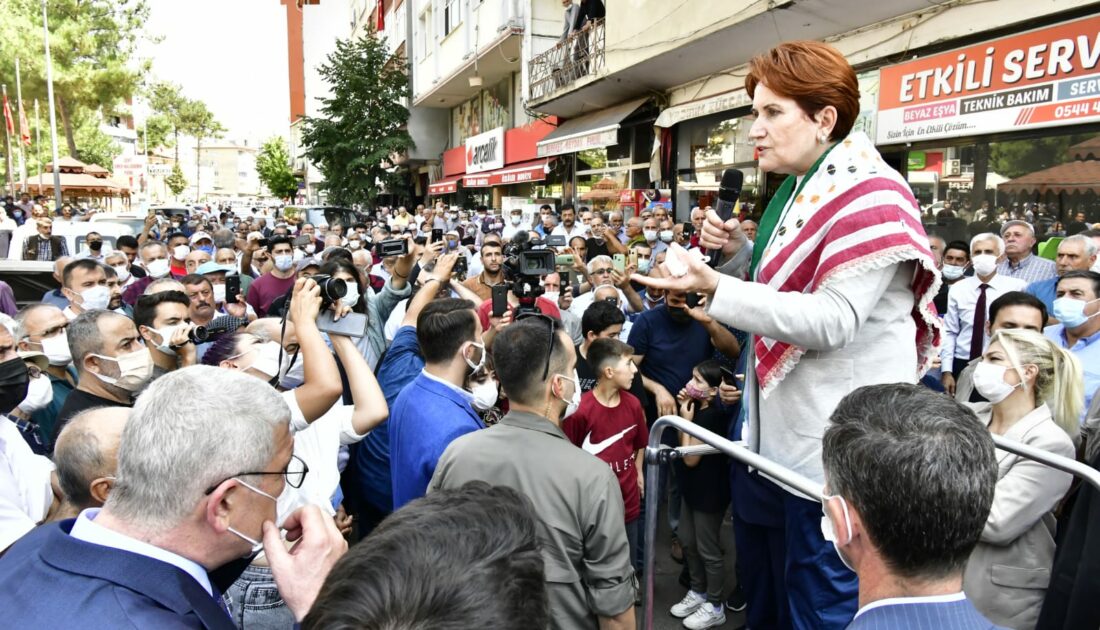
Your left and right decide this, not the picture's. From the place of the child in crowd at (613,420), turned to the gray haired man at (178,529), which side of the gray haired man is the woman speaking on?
left

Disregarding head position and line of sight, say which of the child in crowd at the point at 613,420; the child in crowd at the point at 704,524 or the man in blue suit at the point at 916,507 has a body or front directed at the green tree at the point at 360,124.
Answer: the man in blue suit

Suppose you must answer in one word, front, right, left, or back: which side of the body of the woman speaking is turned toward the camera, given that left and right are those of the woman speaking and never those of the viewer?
left

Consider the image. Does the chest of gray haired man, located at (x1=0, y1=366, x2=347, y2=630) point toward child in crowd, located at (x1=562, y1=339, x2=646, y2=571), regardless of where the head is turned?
yes

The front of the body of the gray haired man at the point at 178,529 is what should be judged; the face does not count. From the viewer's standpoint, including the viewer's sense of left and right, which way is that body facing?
facing away from the viewer and to the right of the viewer

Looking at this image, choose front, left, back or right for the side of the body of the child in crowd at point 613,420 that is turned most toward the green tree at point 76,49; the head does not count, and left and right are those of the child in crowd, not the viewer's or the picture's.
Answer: back

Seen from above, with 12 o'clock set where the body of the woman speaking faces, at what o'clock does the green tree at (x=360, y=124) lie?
The green tree is roughly at 2 o'clock from the woman speaking.

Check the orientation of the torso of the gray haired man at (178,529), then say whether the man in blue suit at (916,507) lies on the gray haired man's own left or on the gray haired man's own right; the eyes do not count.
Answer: on the gray haired man's own right

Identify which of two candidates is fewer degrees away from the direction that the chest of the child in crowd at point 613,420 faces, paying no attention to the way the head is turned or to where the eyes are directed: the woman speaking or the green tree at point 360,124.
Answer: the woman speaking

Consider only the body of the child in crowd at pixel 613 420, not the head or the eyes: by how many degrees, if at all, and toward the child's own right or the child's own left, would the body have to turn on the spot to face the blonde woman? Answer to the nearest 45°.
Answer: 0° — they already face them
